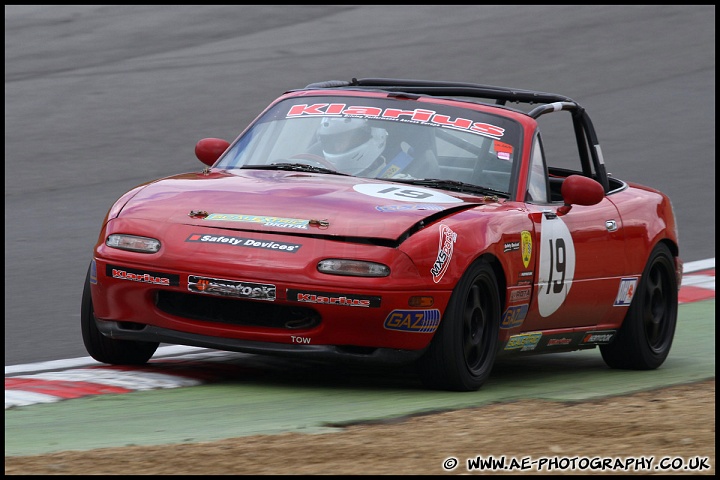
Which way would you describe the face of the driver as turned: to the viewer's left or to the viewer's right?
to the viewer's left

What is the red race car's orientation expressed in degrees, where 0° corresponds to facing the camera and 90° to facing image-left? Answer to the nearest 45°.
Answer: approximately 45°

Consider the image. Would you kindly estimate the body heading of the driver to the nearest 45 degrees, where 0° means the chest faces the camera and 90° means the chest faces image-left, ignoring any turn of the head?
approximately 45°
